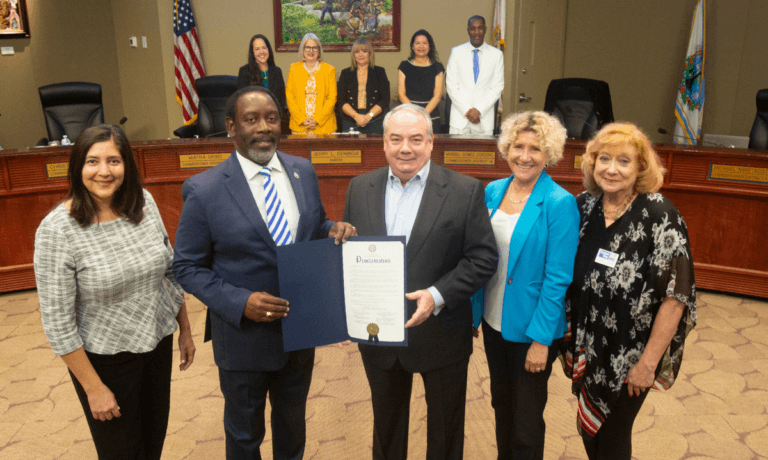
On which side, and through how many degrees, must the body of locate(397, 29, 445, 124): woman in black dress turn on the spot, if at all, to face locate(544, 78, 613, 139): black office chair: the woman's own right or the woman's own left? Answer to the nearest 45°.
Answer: approximately 90° to the woman's own left

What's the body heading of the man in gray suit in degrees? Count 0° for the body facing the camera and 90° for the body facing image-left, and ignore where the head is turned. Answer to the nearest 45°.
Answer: approximately 0°

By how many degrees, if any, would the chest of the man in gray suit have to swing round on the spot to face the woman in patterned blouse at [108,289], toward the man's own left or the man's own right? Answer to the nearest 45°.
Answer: approximately 90° to the man's own right

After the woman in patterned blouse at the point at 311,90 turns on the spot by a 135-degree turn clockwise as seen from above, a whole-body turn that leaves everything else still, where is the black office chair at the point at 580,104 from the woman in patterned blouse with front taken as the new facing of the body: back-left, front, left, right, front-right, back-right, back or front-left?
back-right

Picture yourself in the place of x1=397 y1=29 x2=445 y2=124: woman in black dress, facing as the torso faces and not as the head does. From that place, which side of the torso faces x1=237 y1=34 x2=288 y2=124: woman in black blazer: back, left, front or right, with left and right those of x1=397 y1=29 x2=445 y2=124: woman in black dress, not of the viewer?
right

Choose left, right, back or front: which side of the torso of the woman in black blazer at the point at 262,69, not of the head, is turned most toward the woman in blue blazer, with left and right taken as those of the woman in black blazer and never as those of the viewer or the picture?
front

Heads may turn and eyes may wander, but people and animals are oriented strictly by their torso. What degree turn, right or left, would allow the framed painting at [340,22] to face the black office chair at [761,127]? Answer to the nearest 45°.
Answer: approximately 45° to its left

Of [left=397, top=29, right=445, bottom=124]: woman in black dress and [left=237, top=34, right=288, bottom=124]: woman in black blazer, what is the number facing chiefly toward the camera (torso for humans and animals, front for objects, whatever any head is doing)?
2

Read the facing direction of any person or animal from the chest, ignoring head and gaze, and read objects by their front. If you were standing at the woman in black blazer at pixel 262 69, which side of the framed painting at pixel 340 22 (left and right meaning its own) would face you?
front

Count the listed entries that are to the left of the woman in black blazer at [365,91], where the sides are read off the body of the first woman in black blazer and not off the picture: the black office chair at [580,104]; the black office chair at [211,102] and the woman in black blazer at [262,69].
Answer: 1

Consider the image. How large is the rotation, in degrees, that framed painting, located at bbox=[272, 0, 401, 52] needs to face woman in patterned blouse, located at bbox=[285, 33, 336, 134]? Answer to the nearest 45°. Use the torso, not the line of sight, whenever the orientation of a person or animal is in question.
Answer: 0° — it already faces them
